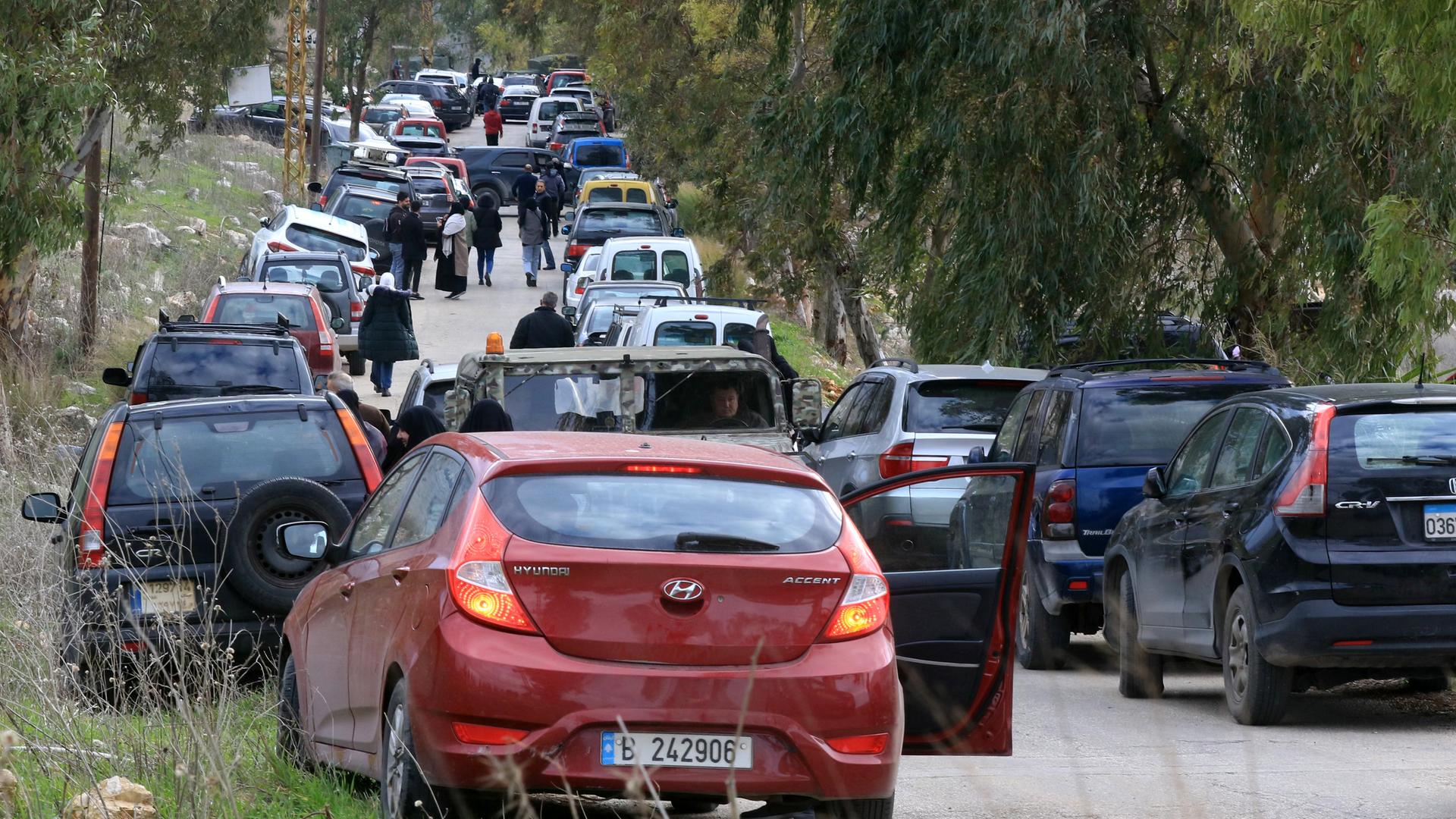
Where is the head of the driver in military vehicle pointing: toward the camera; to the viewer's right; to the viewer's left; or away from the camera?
toward the camera

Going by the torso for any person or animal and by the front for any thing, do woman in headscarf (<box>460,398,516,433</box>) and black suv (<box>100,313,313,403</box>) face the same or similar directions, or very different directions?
same or similar directions

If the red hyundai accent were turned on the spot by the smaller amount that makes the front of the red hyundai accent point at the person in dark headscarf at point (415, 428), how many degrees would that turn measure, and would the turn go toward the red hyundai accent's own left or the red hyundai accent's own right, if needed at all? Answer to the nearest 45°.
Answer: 0° — it already faces them

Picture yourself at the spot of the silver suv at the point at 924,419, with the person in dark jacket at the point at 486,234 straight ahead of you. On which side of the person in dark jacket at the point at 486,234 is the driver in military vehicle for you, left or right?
left

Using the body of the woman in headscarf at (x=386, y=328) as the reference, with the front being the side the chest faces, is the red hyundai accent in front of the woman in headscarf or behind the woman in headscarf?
behind

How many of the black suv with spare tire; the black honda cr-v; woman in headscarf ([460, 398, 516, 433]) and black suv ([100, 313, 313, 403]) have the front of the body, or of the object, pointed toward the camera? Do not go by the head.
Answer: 0

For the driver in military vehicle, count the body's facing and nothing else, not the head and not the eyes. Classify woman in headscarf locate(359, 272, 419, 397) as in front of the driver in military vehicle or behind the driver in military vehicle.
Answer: behind

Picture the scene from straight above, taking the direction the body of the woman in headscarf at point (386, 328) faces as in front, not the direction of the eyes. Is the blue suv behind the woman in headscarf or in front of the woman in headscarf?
behind

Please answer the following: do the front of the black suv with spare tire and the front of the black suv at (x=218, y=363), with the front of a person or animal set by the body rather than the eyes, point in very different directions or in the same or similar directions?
same or similar directions

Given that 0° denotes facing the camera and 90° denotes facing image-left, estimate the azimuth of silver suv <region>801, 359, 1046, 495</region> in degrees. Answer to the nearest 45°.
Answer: approximately 135°

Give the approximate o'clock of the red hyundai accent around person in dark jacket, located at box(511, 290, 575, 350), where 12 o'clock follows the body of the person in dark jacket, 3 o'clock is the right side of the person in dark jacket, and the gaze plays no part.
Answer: The red hyundai accent is roughly at 6 o'clock from the person in dark jacket.

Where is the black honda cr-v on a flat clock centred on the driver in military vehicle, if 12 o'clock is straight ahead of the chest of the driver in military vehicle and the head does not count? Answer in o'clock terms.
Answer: The black honda cr-v is roughly at 11 o'clock from the driver in military vehicle.

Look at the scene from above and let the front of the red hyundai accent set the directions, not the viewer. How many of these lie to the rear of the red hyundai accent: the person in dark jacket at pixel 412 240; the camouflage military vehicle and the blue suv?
0

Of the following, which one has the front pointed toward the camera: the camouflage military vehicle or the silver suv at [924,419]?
the camouflage military vehicle

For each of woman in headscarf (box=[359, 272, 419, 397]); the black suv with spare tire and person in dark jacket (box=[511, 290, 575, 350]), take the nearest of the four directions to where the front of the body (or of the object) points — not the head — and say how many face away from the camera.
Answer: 3

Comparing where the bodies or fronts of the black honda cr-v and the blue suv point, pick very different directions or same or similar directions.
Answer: same or similar directions

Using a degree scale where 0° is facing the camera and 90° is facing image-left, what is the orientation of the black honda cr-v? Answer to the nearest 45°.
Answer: approximately 135°

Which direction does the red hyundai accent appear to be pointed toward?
away from the camera

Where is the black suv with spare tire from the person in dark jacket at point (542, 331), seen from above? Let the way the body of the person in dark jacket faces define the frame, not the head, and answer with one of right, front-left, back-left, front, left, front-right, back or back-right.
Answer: back

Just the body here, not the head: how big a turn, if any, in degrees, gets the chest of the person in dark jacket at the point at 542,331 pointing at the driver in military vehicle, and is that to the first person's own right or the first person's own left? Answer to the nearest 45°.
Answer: approximately 180°

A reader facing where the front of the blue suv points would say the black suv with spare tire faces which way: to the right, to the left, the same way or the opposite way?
the same way

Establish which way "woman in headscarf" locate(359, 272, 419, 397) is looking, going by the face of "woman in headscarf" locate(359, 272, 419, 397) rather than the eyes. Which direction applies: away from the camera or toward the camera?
away from the camera

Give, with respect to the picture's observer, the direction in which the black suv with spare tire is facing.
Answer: facing away from the viewer
